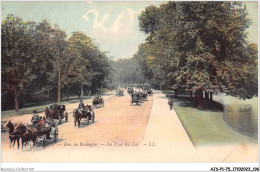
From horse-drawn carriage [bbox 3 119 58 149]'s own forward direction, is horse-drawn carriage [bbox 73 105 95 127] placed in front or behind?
behind

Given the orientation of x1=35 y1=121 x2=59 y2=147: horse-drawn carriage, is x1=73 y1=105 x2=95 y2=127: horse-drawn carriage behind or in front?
behind

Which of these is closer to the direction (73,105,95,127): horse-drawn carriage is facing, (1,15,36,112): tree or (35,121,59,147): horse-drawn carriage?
the horse-drawn carriage

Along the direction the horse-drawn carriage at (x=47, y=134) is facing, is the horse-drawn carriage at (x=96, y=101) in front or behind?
behind

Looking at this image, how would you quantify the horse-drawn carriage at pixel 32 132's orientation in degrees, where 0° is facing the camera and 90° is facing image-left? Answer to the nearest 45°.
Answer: approximately 45°

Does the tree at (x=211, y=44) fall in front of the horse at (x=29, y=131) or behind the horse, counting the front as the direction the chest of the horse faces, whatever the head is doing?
behind

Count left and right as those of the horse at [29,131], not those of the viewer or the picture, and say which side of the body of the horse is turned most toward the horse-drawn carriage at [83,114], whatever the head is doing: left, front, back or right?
back
